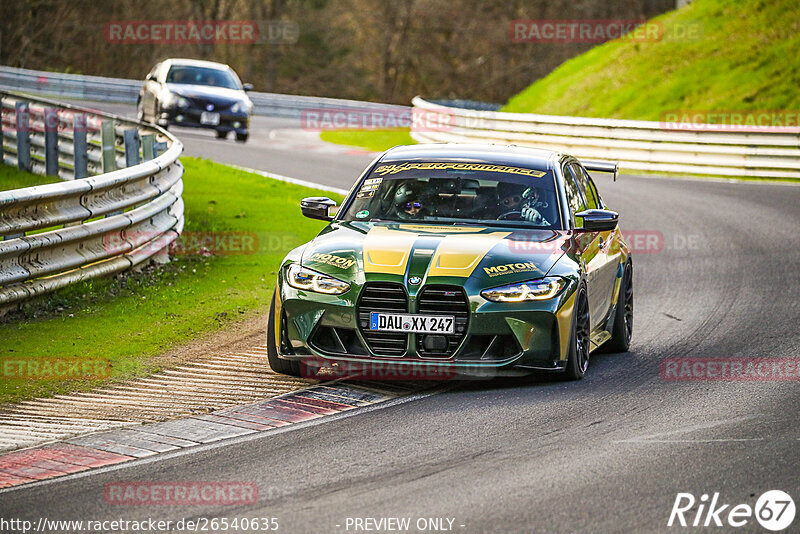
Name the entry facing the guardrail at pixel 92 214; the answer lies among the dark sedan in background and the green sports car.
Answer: the dark sedan in background

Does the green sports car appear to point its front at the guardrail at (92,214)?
no

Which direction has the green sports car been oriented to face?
toward the camera

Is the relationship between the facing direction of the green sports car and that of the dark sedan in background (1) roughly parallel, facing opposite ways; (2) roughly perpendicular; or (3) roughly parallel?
roughly parallel

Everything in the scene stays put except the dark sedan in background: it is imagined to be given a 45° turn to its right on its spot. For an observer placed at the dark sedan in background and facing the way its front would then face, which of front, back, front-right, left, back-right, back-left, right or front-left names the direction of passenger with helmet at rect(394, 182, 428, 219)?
front-left

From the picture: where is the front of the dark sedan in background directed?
toward the camera

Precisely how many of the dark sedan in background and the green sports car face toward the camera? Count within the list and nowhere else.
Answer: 2

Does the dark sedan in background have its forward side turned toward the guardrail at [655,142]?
no

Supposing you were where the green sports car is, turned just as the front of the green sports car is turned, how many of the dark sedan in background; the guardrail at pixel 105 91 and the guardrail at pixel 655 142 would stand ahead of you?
0

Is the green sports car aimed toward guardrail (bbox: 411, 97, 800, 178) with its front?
no

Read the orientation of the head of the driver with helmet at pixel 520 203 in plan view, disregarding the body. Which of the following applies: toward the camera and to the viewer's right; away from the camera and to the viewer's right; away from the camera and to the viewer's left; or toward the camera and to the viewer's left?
toward the camera and to the viewer's left

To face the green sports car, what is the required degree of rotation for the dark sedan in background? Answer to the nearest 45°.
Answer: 0° — it already faces it

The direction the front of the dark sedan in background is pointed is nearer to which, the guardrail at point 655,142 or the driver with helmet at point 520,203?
the driver with helmet

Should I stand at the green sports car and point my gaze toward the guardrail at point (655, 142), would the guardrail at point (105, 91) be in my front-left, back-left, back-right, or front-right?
front-left

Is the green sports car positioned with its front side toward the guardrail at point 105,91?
no

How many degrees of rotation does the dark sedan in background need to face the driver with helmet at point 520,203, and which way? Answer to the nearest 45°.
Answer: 0° — it already faces them

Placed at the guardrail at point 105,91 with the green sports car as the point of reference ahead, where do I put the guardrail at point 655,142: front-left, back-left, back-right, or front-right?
front-left
